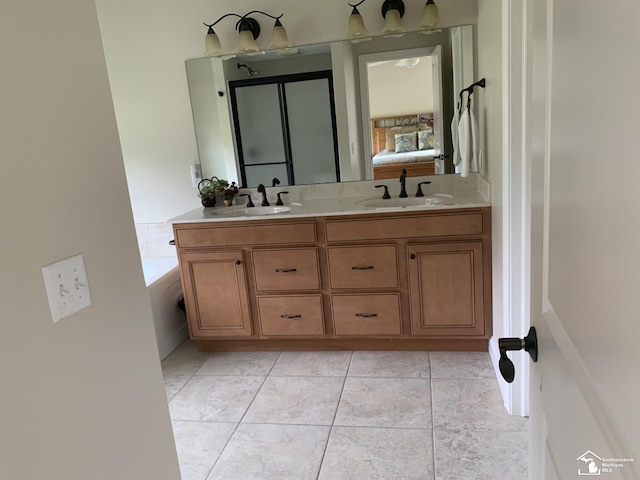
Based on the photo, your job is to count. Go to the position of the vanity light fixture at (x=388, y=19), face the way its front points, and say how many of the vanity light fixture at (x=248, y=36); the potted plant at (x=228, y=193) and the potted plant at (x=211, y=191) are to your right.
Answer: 3

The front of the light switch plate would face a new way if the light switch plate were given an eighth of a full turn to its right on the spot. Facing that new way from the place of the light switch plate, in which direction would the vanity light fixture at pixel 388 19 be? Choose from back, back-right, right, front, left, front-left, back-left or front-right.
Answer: back-left

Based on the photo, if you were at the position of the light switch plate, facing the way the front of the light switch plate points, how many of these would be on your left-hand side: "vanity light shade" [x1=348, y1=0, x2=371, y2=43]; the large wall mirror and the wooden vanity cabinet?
3

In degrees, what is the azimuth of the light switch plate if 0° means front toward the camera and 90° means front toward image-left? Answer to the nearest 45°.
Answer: approximately 315°

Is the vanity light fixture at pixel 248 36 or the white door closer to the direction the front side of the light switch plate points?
the white door

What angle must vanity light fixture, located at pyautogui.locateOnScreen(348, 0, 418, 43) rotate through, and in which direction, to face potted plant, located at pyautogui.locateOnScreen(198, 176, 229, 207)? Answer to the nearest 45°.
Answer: approximately 90° to its right

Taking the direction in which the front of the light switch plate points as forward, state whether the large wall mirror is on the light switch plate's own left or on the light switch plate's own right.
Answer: on the light switch plate's own left

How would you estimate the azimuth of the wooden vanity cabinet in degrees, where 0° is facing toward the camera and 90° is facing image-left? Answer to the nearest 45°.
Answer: approximately 0°

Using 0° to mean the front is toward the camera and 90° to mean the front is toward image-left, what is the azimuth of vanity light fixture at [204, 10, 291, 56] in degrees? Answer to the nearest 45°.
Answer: approximately 0°

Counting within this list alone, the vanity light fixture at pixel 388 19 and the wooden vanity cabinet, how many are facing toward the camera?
2

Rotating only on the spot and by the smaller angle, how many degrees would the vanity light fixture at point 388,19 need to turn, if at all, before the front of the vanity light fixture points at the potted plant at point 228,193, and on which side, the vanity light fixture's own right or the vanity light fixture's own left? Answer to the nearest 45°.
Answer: approximately 90° to the vanity light fixture's own right
